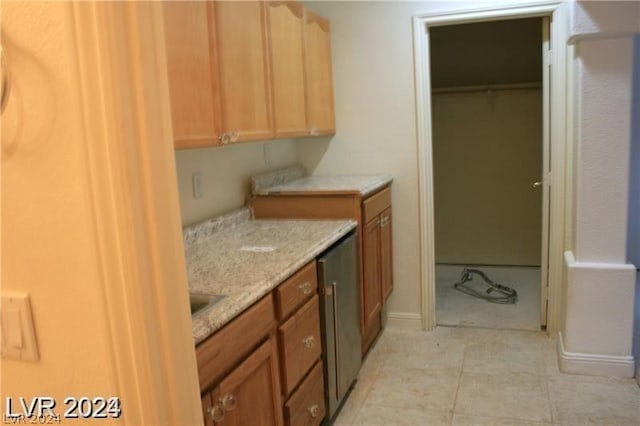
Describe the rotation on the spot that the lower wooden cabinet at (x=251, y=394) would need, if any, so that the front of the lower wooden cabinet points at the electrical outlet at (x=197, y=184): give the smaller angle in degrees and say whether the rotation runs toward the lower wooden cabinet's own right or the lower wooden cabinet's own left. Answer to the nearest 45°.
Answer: approximately 135° to the lower wooden cabinet's own left

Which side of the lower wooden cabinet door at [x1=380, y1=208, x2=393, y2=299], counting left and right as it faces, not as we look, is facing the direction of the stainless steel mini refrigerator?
right

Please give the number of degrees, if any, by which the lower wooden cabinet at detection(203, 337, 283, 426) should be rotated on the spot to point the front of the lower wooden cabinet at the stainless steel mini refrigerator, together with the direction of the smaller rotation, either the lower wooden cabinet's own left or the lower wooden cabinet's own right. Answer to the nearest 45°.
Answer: approximately 90° to the lower wooden cabinet's own left

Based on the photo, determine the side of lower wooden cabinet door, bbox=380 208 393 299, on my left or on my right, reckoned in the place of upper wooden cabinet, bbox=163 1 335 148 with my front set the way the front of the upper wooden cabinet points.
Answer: on my left

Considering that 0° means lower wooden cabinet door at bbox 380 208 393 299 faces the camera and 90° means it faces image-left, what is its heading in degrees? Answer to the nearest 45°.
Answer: approximately 270°

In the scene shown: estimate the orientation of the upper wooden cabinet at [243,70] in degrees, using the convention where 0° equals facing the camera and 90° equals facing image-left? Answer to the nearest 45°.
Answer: approximately 315°

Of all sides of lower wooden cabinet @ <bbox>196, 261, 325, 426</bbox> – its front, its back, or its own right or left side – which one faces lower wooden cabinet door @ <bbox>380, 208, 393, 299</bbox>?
left

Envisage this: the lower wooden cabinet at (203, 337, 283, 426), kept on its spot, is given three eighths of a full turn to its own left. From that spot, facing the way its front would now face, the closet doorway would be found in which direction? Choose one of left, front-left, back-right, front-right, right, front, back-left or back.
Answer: front-right

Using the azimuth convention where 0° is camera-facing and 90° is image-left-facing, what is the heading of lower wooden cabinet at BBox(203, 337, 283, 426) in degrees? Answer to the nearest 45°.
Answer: approximately 315°

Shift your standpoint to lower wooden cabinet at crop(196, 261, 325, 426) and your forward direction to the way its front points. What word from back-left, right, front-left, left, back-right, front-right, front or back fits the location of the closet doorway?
left

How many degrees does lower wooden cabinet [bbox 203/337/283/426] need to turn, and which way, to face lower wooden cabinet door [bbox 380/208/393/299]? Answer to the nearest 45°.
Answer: approximately 90° to its left

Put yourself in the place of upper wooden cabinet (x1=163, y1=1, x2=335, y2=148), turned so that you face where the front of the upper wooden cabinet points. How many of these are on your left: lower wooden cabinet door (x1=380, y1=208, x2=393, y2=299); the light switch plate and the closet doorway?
2

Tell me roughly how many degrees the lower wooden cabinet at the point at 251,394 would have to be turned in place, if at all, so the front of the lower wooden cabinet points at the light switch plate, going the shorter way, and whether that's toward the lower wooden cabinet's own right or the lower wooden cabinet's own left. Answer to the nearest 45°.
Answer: approximately 90° to the lower wooden cabinet's own right

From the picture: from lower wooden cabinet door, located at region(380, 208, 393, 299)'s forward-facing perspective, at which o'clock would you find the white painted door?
The white painted door is roughly at 12 o'clock from the lower wooden cabinet door.

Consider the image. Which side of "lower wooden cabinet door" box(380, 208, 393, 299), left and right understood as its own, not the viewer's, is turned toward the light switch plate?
right
